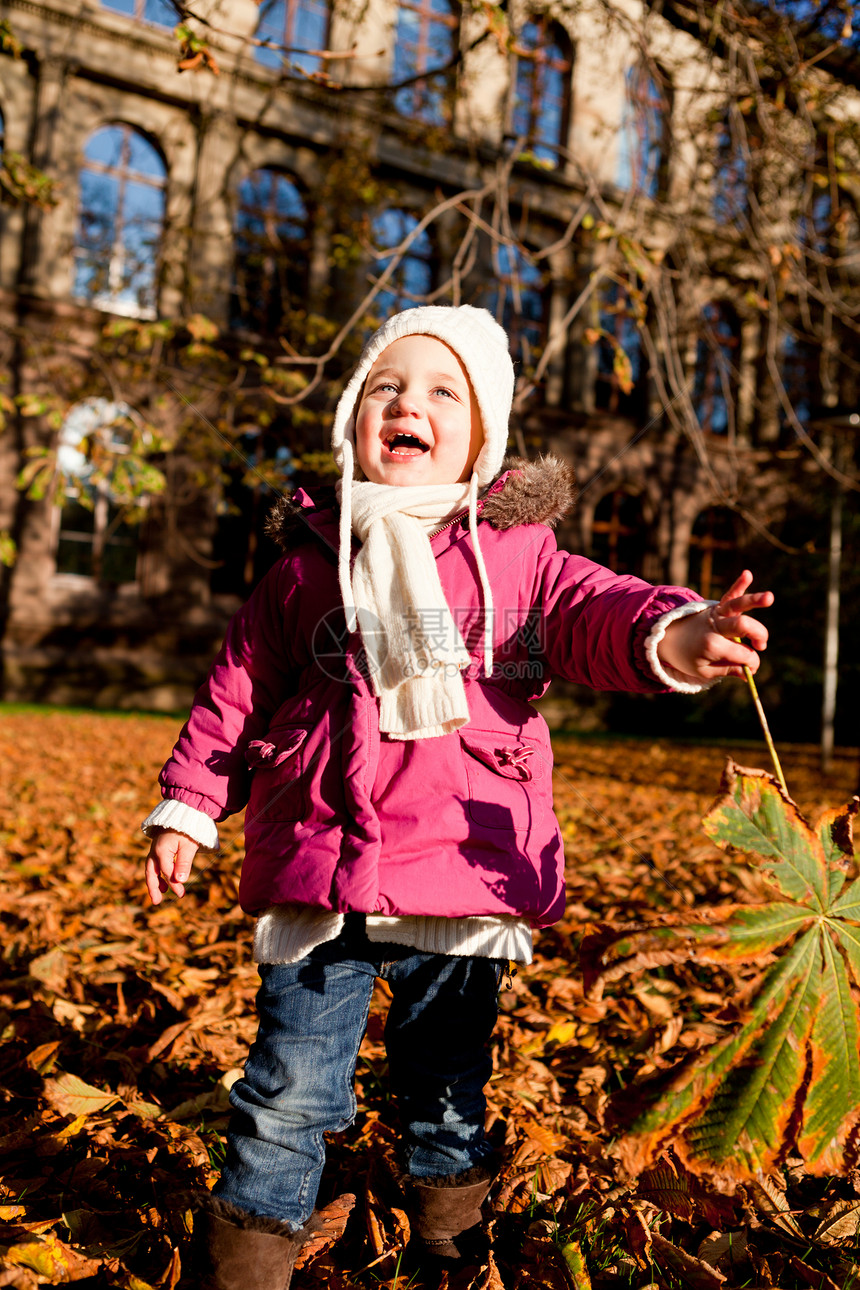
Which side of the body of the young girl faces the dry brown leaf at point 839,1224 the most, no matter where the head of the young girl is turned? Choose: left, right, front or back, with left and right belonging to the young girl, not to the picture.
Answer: left

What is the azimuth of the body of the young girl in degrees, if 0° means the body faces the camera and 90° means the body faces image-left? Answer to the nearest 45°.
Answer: approximately 0°

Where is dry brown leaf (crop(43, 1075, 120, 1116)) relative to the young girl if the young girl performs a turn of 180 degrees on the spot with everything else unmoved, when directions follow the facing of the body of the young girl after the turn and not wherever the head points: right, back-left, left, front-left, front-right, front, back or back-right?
front-left
